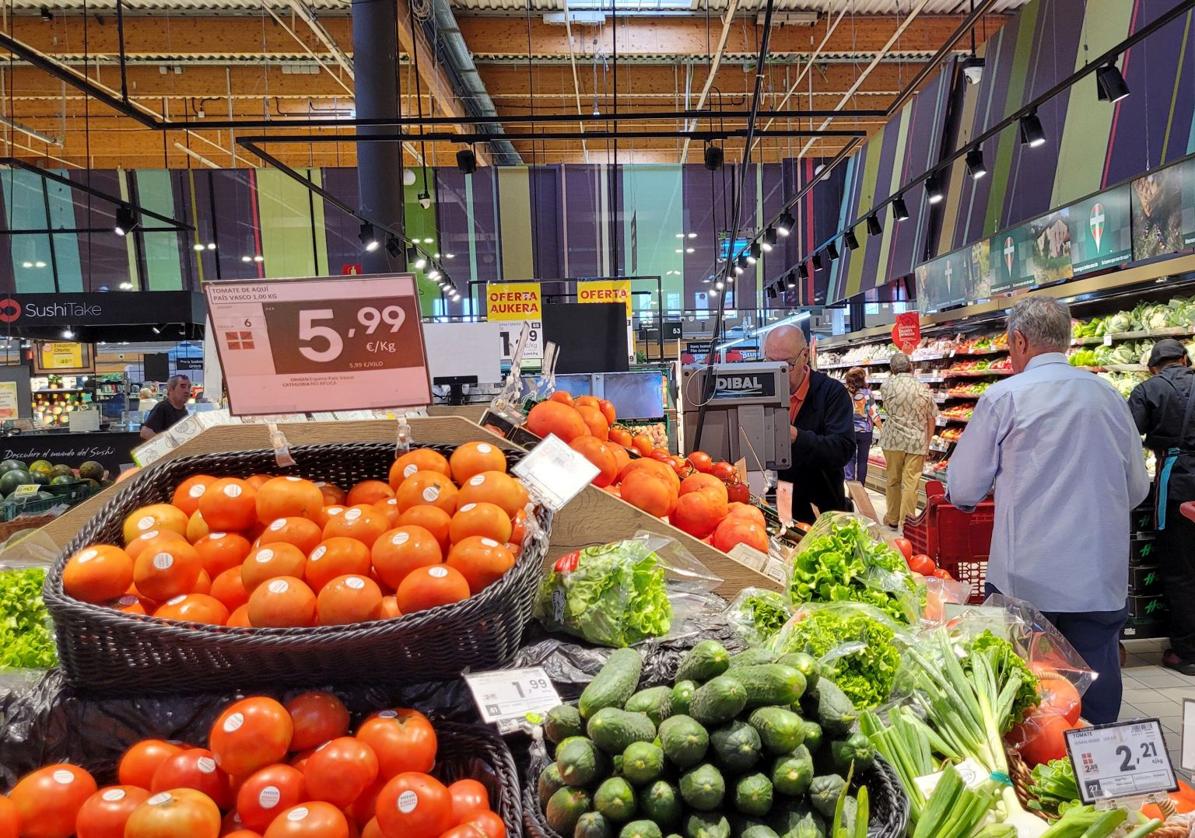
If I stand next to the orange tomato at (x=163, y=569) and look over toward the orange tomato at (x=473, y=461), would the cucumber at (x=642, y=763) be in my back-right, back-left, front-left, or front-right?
front-right

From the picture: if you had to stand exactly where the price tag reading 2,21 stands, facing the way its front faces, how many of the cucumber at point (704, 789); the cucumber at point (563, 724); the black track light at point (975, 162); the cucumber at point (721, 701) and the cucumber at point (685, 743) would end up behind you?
1

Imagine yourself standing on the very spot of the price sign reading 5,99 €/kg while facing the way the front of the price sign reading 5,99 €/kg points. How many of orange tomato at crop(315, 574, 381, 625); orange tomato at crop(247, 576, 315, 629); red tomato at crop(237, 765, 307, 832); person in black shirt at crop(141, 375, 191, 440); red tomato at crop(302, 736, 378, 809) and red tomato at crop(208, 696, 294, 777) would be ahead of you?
5

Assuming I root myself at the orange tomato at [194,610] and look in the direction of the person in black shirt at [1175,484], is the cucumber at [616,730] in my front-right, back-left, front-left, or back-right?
front-right

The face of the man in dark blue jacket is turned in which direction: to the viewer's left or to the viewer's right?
to the viewer's left

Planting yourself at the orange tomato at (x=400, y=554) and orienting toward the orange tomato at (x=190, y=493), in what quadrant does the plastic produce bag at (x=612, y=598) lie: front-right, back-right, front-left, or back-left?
back-right

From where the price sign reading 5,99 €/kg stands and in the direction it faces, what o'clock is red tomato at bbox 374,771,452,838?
The red tomato is roughly at 12 o'clock from the price sign reading 5,99 €/kg.

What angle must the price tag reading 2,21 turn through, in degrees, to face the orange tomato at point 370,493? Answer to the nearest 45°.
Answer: approximately 90° to its right

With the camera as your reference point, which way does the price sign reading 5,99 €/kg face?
facing the viewer

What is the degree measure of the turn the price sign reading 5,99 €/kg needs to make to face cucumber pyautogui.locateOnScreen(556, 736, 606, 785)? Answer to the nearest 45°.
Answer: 0° — it already faces it

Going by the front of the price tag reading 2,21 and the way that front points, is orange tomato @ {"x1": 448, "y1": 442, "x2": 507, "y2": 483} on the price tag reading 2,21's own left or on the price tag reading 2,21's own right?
on the price tag reading 2,21's own right

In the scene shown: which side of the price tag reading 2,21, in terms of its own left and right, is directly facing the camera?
front

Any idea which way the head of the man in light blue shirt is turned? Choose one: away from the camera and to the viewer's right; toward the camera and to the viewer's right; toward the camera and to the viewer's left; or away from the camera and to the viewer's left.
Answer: away from the camera and to the viewer's left

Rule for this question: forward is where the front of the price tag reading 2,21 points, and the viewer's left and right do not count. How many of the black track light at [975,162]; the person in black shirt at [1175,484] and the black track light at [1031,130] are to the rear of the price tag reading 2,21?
3

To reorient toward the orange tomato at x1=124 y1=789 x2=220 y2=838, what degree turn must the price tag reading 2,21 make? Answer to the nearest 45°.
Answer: approximately 45° to its right

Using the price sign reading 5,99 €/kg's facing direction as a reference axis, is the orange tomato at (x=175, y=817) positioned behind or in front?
in front

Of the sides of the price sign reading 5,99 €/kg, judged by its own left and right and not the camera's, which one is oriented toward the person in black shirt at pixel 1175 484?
left

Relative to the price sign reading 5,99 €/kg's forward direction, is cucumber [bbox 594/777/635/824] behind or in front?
in front

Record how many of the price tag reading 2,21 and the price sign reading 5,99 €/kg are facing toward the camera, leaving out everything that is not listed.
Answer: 2
